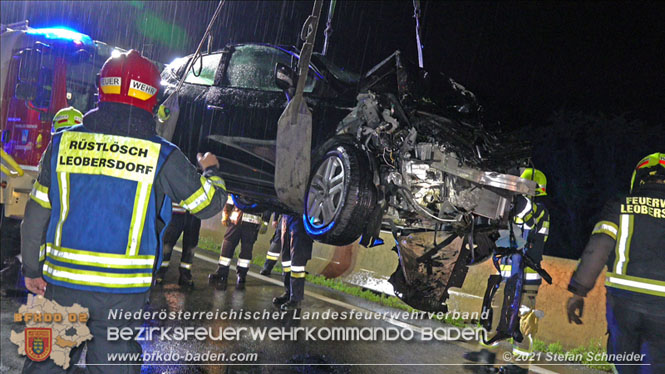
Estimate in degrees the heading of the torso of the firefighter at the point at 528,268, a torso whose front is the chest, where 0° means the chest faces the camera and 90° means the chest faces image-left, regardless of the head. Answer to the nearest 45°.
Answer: approximately 90°

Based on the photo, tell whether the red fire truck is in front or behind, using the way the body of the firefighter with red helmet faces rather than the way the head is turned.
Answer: in front

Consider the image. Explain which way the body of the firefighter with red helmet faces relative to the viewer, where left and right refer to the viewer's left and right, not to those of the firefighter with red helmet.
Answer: facing away from the viewer

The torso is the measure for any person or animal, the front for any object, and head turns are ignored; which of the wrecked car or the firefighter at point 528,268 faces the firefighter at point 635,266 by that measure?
the wrecked car

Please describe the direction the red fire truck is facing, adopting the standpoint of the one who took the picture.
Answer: facing the viewer and to the right of the viewer

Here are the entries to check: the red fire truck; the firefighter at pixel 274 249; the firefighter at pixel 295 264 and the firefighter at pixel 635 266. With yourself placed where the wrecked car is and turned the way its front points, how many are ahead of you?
1

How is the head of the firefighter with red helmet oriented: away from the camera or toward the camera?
away from the camera

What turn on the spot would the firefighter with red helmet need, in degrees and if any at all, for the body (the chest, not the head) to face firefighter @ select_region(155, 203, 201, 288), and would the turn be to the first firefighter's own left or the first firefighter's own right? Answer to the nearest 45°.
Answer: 0° — they already face them

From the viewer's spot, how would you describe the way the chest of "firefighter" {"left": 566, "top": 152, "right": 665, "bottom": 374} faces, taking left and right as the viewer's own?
facing away from the viewer

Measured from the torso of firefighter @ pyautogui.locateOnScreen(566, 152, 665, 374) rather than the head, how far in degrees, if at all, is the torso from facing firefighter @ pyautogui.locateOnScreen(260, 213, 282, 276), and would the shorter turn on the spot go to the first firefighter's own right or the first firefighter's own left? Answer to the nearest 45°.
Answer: approximately 45° to the first firefighter's own left

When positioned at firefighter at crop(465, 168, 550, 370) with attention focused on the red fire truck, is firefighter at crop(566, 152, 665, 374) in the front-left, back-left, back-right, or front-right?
back-left

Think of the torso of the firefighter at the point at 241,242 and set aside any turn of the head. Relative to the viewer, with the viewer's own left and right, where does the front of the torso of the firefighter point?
facing the viewer and to the left of the viewer
